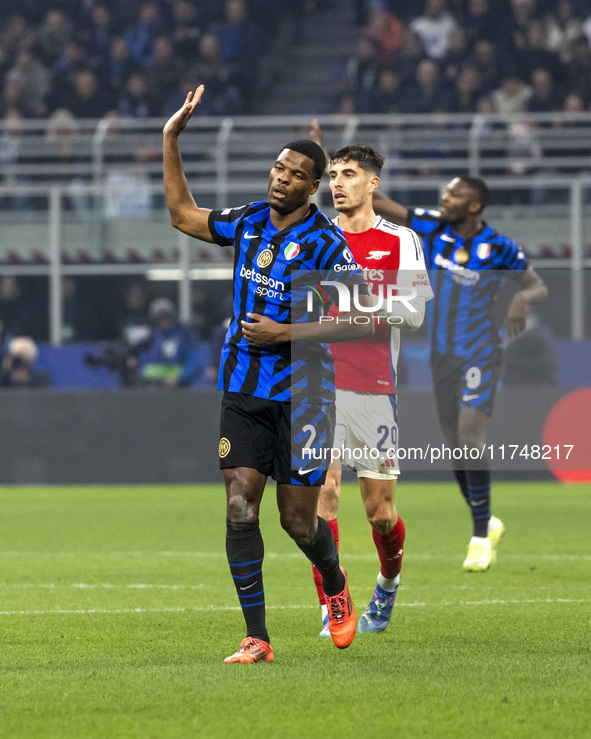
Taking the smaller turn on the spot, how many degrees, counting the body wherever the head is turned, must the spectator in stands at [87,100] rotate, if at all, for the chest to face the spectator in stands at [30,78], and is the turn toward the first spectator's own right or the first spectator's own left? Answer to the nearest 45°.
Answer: approximately 135° to the first spectator's own right

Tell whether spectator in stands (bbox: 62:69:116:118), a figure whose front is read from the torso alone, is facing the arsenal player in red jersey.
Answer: yes

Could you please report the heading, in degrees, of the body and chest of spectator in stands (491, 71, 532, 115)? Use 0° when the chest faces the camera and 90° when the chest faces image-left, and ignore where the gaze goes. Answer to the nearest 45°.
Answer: approximately 0°

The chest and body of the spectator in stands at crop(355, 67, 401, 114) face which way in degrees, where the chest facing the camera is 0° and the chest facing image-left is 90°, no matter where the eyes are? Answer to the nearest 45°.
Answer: approximately 0°

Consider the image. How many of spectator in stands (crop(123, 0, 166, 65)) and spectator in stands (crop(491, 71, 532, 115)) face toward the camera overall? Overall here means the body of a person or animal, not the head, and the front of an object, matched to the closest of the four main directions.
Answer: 2

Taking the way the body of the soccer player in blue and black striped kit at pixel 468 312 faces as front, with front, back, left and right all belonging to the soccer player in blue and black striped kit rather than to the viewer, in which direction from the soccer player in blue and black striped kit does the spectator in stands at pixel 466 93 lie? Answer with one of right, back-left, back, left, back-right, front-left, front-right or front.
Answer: back-right

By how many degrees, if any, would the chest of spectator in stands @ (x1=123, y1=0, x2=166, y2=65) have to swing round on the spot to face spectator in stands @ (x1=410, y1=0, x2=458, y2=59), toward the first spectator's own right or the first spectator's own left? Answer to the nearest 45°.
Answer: approximately 90° to the first spectator's own left

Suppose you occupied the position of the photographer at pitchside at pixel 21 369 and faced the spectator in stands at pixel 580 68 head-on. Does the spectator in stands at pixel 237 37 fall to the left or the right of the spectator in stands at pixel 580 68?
left

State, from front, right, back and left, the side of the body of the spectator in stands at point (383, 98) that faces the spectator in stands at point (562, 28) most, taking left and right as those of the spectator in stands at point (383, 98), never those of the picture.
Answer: left
